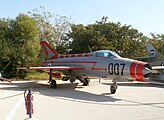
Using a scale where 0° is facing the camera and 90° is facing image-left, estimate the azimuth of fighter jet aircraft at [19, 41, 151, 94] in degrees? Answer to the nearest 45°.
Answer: approximately 315°

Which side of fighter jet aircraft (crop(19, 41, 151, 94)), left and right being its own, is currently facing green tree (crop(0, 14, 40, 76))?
back
